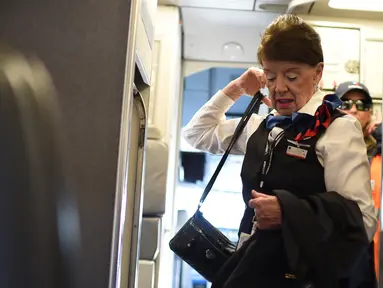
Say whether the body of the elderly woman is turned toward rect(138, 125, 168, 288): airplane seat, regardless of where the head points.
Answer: no

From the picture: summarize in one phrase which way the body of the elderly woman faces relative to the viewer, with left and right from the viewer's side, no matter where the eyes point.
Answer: facing the viewer and to the left of the viewer

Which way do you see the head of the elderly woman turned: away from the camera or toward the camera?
toward the camera

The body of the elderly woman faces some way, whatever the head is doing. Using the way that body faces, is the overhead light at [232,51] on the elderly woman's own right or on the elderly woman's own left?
on the elderly woman's own right

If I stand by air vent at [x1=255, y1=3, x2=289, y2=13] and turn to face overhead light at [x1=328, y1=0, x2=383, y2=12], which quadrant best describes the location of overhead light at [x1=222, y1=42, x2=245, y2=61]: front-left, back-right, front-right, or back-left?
back-left

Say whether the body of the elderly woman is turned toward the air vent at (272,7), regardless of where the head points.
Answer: no

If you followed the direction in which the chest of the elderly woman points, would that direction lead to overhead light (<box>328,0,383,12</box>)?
no

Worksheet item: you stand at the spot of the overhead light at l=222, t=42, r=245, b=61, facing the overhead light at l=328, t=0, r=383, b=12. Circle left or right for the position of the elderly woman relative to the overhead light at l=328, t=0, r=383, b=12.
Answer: right
